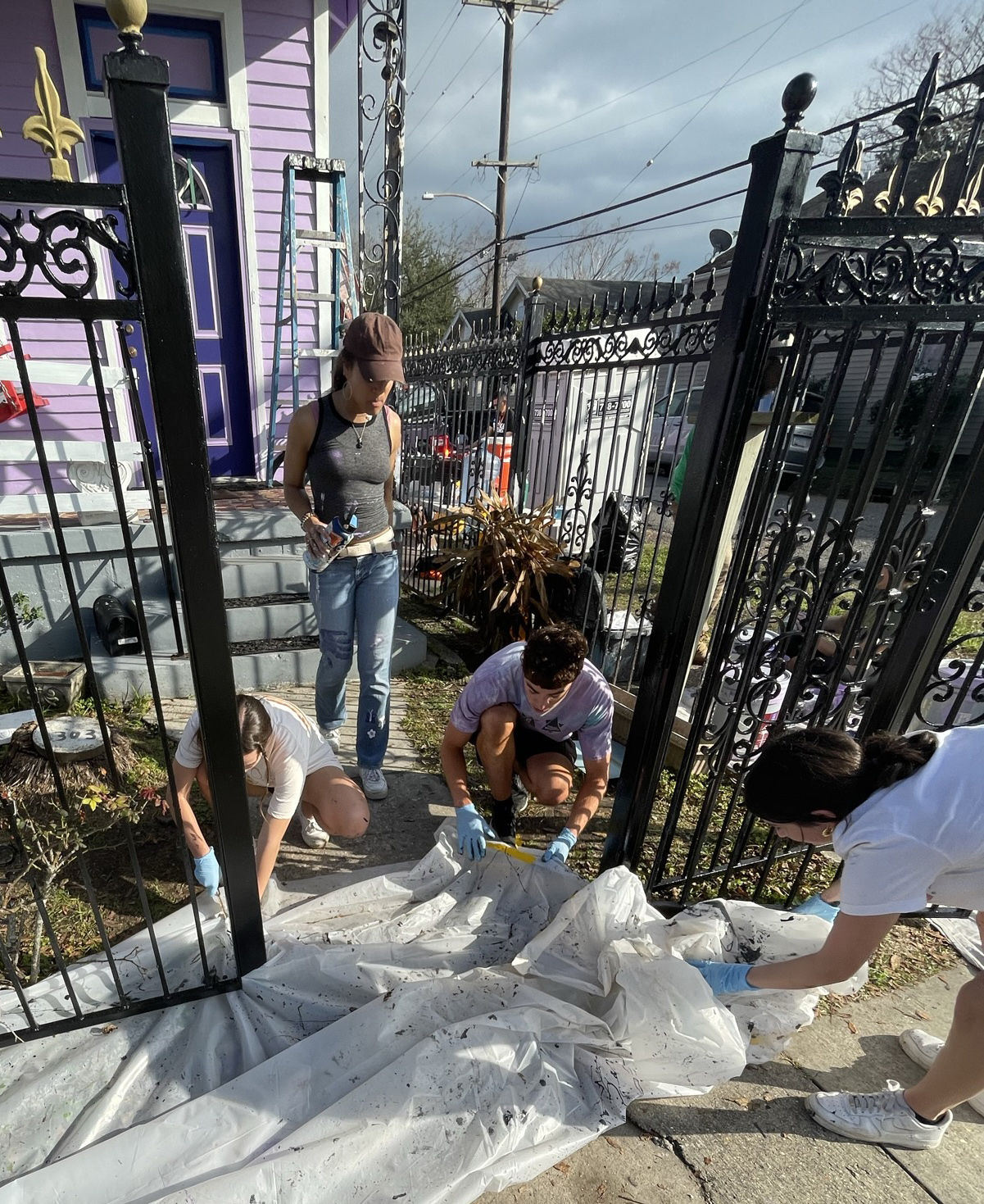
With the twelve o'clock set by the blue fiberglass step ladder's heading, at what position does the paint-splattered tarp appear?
The paint-splattered tarp is roughly at 12 o'clock from the blue fiberglass step ladder.

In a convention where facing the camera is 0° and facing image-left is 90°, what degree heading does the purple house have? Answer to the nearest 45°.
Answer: approximately 0°

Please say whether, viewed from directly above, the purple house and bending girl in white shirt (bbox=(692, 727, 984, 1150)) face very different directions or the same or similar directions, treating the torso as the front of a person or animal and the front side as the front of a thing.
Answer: very different directions

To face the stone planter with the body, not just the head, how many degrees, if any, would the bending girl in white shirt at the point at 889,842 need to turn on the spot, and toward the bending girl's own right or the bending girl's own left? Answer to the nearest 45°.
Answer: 0° — they already face it

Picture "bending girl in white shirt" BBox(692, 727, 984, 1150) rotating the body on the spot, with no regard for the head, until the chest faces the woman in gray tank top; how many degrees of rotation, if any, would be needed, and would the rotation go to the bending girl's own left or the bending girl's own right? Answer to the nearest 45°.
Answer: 0° — they already face them

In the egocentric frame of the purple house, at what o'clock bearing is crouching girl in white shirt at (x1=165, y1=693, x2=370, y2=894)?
The crouching girl in white shirt is roughly at 12 o'clock from the purple house.

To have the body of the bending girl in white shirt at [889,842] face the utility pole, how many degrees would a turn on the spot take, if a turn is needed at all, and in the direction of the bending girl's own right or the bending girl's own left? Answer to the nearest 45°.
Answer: approximately 45° to the bending girl's own right

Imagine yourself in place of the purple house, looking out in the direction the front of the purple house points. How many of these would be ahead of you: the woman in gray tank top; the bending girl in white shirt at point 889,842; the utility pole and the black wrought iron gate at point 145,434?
3

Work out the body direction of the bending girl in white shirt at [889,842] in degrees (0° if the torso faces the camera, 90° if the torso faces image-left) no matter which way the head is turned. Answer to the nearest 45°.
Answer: approximately 90°

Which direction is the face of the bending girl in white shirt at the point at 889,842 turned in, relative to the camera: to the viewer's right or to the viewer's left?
to the viewer's left
